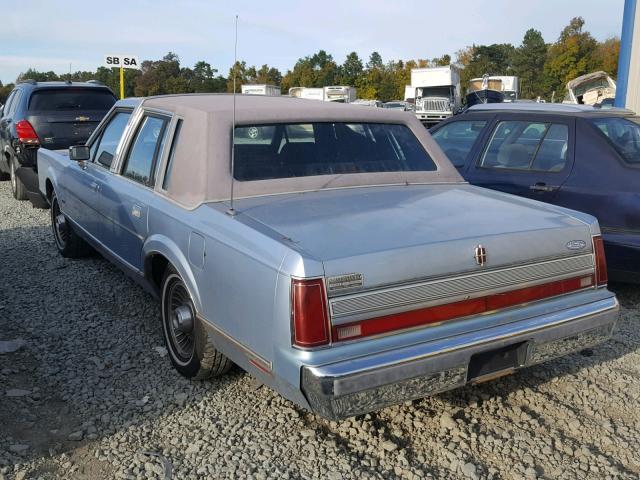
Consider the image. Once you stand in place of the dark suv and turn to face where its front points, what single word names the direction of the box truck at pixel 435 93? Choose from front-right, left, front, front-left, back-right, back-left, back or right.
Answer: front-right

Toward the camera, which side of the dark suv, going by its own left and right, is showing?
back

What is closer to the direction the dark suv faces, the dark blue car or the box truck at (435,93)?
the box truck

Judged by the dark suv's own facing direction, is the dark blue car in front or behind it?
behind

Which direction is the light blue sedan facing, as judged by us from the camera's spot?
facing away from the viewer and to the left of the viewer

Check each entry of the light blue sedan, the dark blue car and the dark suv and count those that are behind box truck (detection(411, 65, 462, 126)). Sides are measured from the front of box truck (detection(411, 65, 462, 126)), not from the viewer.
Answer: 0

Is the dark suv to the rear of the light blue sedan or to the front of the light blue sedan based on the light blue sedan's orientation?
to the front

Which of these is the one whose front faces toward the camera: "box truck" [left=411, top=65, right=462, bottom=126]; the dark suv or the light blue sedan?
the box truck

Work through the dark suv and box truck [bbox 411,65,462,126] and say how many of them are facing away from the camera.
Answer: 1

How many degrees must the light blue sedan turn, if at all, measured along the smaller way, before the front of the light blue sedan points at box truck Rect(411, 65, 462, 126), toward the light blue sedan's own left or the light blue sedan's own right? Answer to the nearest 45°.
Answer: approximately 45° to the light blue sedan's own right

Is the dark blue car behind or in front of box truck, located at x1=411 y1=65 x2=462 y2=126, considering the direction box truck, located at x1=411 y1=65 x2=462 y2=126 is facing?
in front

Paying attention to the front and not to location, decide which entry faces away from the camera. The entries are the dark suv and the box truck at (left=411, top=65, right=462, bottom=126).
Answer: the dark suv

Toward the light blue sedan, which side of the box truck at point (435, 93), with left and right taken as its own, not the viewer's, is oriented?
front

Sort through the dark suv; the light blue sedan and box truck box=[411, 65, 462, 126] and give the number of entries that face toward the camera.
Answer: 1

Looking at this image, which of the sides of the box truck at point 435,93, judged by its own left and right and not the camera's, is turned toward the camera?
front
